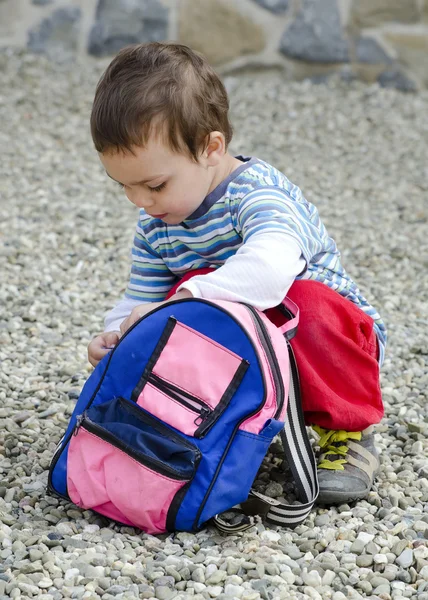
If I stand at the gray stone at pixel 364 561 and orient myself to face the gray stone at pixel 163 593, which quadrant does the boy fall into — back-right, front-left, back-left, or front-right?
front-right

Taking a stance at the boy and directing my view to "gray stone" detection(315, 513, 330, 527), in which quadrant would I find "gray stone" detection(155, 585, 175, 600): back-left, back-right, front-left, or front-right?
front-right

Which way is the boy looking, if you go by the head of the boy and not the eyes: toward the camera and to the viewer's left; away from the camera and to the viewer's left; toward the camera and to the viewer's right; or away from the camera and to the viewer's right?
toward the camera and to the viewer's left

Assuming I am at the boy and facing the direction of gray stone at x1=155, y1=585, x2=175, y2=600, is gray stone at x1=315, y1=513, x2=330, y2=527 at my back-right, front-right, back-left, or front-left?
front-left

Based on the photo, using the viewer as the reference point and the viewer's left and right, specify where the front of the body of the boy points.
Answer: facing the viewer and to the left of the viewer
